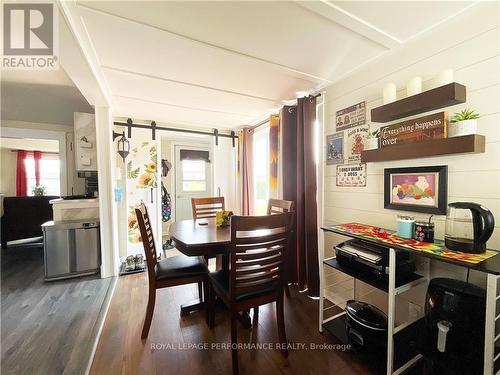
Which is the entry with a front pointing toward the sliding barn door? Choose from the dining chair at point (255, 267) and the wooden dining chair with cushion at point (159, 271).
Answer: the dining chair

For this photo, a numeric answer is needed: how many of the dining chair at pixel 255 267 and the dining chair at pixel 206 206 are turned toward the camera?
1

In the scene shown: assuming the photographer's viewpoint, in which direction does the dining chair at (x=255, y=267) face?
facing away from the viewer and to the left of the viewer

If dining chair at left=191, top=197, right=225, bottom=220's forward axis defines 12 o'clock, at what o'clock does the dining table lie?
The dining table is roughly at 12 o'clock from the dining chair.

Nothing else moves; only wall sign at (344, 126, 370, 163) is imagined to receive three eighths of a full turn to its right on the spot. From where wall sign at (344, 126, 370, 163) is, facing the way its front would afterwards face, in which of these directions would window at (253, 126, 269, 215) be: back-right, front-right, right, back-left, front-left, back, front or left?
front-left

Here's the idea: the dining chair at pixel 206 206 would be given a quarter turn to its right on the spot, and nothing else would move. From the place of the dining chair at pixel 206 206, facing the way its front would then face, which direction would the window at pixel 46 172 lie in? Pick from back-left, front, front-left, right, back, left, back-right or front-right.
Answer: front-right

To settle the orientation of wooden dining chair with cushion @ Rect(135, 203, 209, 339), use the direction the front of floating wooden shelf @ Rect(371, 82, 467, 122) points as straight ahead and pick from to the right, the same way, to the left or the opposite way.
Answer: the opposite way

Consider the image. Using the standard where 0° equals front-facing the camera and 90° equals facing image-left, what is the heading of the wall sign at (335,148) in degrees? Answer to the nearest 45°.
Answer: approximately 45°

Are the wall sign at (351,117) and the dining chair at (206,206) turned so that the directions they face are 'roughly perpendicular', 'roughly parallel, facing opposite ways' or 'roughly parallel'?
roughly perpendicular

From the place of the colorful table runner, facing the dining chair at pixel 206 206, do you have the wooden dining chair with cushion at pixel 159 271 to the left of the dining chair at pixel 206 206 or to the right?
left

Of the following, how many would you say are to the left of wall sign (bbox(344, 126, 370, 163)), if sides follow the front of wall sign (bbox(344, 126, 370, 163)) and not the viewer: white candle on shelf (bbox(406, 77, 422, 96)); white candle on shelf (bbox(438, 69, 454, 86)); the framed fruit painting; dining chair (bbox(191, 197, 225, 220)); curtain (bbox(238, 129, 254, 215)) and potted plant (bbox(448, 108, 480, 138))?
4

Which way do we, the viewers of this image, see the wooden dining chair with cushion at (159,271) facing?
facing to the right of the viewer
